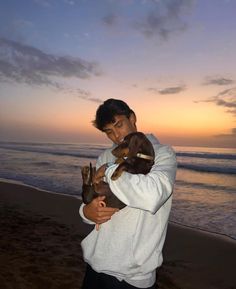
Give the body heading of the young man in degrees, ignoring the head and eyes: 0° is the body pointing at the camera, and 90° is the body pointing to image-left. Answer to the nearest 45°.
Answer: approximately 45°
